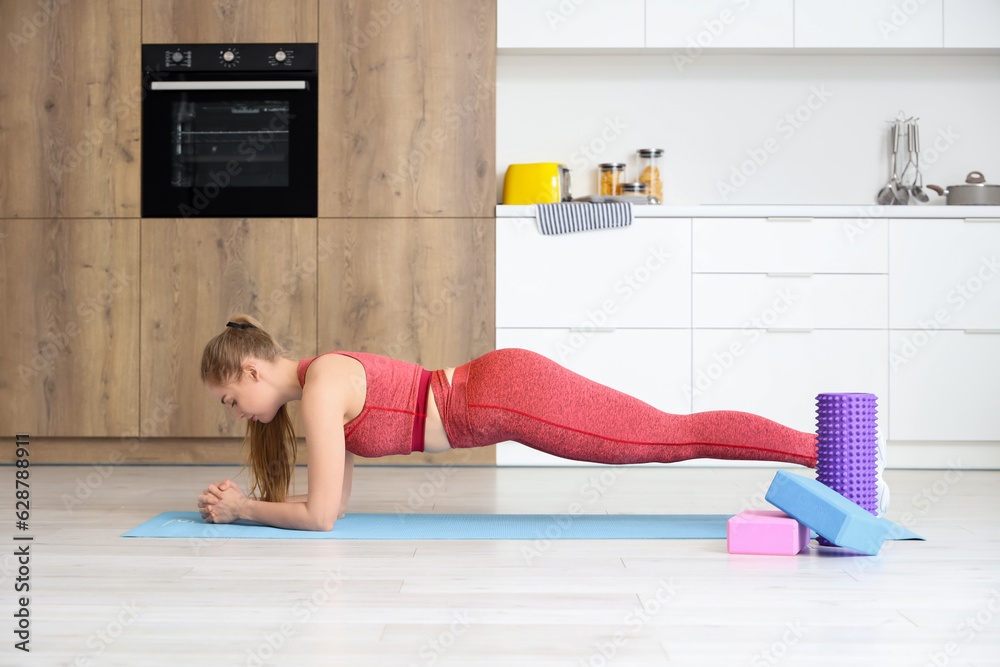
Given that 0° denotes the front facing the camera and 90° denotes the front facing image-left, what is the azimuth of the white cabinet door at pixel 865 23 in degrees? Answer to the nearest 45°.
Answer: approximately 0°

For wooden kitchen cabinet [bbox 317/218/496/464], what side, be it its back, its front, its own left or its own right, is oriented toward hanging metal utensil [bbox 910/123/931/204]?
left

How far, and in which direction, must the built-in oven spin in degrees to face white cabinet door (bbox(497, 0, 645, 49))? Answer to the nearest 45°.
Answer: approximately 90° to its left

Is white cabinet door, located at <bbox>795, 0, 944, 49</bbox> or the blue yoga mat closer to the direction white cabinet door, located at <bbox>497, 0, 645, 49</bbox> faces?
the blue yoga mat

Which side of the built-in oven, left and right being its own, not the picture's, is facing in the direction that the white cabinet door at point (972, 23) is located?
left
